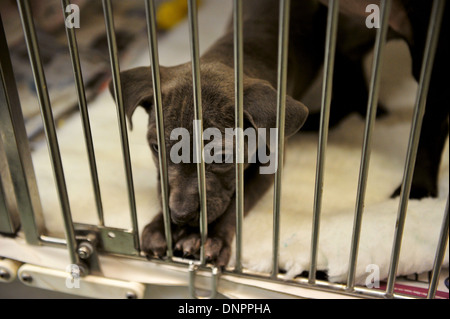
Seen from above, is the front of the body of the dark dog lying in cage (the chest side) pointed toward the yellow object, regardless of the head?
no

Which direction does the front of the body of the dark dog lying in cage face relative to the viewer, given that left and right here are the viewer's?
facing the viewer and to the left of the viewer
